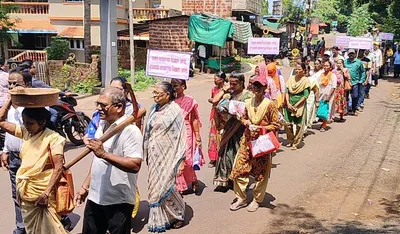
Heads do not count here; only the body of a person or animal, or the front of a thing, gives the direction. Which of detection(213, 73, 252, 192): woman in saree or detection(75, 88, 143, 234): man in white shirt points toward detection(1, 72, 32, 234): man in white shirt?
the woman in saree

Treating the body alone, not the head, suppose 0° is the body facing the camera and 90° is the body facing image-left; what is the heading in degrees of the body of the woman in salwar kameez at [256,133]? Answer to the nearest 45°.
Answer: approximately 45°

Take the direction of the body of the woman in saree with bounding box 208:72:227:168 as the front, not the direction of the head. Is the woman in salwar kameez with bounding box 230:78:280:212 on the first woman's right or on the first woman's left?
on the first woman's left

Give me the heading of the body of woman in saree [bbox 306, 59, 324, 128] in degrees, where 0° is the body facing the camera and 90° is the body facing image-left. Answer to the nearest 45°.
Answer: approximately 45°

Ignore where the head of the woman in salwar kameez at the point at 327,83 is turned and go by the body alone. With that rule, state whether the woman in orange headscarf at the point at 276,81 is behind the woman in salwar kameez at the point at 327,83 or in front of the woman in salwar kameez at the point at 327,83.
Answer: in front

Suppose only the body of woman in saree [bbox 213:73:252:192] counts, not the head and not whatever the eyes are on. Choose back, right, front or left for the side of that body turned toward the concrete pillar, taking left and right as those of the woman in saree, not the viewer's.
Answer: right

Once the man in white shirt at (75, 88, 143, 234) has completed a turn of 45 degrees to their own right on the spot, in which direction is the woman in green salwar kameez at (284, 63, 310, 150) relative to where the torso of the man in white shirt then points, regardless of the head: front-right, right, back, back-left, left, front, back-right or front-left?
back-right

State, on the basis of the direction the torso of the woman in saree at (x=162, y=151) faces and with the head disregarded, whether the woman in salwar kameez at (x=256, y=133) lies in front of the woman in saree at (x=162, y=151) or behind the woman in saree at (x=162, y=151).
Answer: behind

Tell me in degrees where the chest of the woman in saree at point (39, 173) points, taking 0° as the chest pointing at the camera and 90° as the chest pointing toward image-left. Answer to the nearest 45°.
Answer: approximately 45°

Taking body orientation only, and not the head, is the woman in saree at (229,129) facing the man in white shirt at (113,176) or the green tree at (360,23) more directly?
the man in white shirt

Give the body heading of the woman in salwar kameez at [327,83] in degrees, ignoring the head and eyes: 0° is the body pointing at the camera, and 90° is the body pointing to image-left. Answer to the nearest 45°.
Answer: approximately 45°
